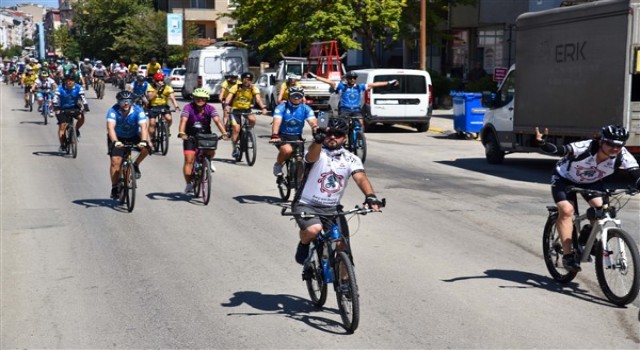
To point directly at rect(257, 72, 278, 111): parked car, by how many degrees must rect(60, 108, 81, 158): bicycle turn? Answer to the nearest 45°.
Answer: approximately 135° to its left

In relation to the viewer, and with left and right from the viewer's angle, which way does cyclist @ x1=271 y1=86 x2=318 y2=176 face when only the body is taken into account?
facing the viewer

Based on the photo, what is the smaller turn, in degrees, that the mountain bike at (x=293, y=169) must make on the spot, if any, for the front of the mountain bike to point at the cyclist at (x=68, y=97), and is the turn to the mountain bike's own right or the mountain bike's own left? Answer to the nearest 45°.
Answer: approximately 90° to the mountain bike's own right

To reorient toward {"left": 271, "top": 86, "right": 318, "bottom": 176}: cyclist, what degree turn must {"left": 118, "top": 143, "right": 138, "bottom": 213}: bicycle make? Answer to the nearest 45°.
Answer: approximately 90° to its left

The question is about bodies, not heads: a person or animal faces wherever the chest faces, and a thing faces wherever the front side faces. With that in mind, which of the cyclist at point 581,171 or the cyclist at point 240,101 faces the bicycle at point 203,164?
the cyclist at point 240,101

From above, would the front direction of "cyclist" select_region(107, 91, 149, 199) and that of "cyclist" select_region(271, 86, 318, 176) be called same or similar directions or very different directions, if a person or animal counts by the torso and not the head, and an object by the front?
same or similar directions

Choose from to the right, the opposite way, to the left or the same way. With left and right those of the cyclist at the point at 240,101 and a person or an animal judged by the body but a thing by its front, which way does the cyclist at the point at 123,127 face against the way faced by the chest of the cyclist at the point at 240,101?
the same way

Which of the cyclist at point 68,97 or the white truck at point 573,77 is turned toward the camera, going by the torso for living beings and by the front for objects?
the cyclist

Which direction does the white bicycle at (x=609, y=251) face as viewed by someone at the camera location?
facing the viewer and to the right of the viewer

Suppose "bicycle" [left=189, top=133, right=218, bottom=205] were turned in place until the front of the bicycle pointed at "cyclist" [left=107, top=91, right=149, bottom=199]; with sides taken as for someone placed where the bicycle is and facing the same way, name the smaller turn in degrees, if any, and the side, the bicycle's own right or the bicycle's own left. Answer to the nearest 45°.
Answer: approximately 90° to the bicycle's own right

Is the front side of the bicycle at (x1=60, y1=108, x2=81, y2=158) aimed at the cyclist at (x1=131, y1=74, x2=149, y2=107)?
no

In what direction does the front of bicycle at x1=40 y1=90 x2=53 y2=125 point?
toward the camera

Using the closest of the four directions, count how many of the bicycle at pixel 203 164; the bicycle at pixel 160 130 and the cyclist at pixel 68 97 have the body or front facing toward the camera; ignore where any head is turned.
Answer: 3

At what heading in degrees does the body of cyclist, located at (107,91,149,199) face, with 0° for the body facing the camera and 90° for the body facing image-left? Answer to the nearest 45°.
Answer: approximately 0°

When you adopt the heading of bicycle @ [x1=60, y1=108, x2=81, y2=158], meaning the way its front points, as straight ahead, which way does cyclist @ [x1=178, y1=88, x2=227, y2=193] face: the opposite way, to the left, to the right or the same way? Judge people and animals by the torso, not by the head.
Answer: the same way

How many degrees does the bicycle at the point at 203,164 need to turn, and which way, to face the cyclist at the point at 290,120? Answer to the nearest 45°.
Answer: approximately 90° to its left

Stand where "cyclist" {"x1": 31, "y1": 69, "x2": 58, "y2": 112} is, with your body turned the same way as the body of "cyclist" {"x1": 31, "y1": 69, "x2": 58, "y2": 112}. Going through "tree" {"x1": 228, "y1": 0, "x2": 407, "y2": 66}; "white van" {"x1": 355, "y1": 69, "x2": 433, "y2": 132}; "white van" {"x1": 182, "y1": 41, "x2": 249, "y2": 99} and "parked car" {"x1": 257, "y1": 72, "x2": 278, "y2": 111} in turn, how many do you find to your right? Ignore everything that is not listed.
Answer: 0

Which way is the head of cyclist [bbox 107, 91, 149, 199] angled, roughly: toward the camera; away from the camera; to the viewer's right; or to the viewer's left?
toward the camera

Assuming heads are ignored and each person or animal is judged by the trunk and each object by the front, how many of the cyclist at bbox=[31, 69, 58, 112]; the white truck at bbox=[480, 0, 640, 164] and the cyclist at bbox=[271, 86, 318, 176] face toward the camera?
2
